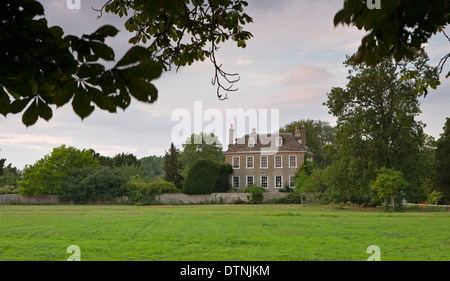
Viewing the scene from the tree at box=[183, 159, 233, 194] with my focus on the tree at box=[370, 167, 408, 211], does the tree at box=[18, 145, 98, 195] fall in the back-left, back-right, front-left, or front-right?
back-right

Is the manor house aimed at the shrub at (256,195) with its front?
yes

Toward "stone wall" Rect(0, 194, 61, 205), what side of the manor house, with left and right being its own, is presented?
right

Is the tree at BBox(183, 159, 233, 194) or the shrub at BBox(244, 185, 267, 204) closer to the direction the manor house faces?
the shrub

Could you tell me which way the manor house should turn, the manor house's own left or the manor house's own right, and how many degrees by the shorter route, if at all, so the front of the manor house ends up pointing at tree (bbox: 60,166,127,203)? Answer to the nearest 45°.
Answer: approximately 45° to the manor house's own right

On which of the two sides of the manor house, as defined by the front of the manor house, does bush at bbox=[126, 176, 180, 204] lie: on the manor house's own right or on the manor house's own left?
on the manor house's own right

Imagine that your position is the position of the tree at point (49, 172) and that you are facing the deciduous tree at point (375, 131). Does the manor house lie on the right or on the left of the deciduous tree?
left

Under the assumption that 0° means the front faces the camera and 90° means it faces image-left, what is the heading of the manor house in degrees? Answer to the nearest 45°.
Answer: approximately 0°
